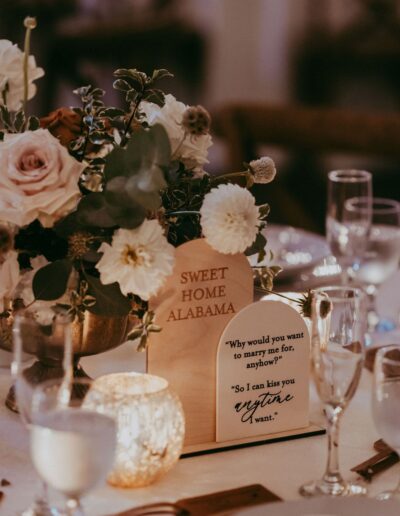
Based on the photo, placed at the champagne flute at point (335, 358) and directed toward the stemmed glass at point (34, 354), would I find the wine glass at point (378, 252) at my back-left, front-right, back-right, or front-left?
back-right

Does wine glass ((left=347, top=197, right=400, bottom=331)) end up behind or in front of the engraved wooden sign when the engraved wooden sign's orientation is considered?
behind

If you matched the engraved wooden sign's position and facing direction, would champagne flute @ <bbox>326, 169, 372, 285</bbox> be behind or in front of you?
behind

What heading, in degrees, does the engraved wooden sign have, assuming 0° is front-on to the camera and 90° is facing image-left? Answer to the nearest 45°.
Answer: approximately 0°
